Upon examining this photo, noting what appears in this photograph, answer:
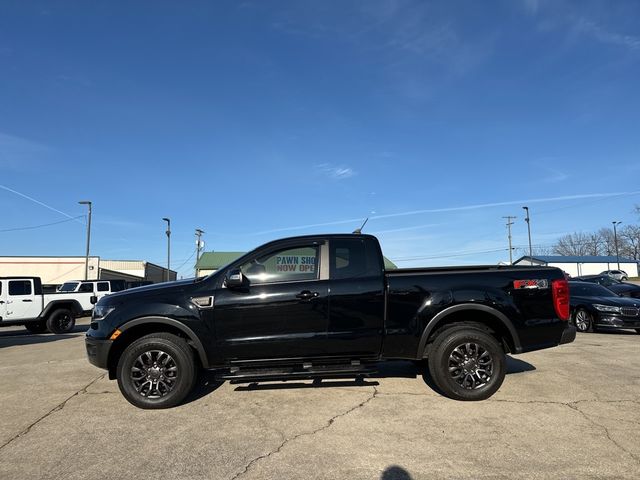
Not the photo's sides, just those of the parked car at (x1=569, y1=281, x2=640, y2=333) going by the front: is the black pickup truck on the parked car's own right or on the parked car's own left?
on the parked car's own right

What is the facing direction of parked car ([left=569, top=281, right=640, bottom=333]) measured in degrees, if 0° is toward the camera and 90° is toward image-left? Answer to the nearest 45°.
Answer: approximately 315°

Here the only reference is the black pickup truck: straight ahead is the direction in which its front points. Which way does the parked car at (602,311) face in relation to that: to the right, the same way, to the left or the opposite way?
to the left

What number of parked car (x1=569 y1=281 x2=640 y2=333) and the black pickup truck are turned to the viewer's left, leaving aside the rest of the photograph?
1

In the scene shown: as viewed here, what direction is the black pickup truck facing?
to the viewer's left

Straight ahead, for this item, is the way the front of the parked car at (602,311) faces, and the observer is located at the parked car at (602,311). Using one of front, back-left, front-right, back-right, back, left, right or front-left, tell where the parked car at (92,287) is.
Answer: back-right

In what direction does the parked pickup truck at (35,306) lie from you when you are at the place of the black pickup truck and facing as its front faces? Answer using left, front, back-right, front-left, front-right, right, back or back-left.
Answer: front-right

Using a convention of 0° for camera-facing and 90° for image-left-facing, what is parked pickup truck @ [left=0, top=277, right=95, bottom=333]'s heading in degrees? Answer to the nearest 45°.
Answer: approximately 45°

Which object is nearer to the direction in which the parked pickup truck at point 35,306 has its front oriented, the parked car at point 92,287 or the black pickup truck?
the black pickup truck

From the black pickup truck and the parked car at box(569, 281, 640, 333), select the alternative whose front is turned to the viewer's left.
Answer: the black pickup truck

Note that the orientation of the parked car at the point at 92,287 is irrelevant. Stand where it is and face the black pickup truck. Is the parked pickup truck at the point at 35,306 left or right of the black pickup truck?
right
